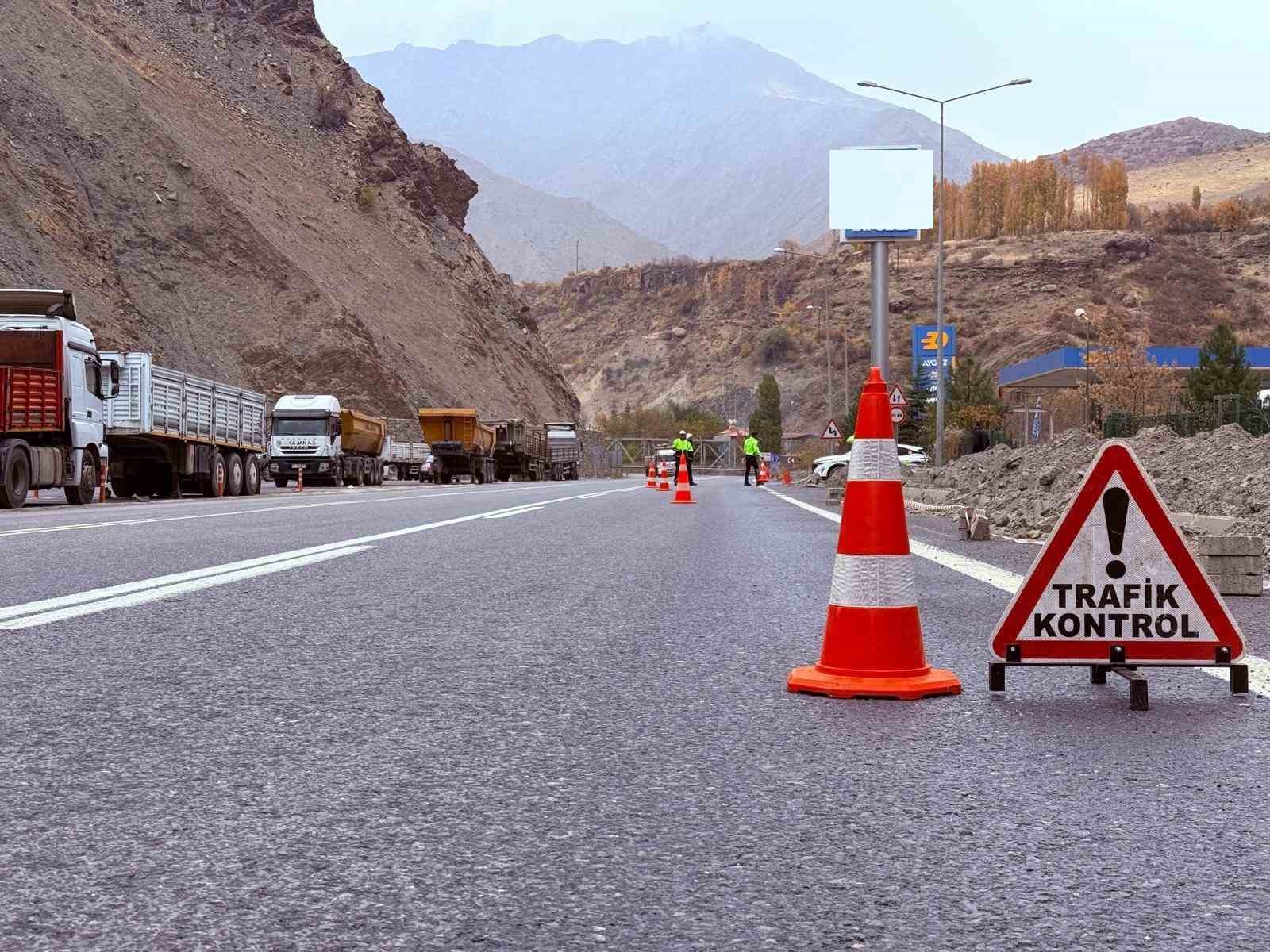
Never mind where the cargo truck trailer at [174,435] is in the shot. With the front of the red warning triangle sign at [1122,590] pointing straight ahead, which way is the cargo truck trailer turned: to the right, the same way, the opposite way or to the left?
the same way

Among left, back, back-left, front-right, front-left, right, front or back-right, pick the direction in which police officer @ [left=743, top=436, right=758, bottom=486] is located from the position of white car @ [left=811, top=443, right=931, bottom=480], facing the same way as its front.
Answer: front

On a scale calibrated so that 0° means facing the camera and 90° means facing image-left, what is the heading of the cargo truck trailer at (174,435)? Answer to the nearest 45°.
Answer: approximately 45°

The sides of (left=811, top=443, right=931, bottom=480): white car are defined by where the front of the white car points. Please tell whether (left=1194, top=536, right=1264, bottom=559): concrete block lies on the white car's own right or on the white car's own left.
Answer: on the white car's own left

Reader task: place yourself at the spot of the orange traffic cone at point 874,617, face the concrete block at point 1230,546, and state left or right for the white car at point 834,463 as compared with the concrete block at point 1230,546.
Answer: left

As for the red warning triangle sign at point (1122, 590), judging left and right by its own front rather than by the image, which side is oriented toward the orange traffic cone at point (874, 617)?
right

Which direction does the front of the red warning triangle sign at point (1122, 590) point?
toward the camera

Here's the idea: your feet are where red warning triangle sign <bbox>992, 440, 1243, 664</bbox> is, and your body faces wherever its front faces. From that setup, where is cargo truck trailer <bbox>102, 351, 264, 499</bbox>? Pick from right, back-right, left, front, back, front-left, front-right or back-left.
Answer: back-right
